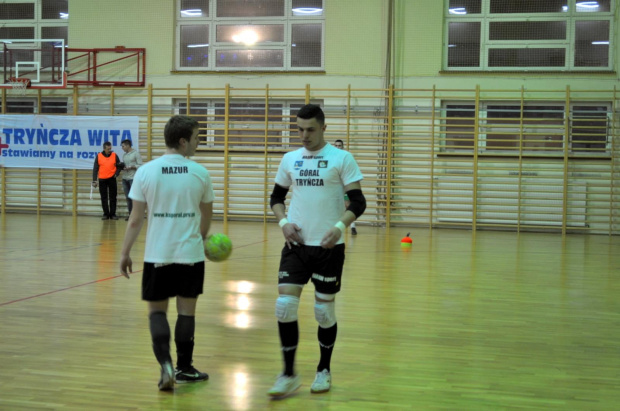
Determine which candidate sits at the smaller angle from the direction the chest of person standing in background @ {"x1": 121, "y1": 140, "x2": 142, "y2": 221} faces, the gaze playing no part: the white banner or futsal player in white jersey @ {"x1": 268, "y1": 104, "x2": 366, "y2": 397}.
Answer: the futsal player in white jersey

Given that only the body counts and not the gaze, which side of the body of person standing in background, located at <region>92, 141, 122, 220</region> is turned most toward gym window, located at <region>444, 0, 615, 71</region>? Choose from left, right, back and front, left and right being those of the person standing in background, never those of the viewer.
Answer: left

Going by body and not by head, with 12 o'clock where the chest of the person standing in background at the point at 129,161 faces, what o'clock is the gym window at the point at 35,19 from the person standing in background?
The gym window is roughly at 3 o'clock from the person standing in background.

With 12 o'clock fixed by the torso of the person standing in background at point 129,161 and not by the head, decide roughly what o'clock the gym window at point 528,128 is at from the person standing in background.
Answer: The gym window is roughly at 8 o'clock from the person standing in background.

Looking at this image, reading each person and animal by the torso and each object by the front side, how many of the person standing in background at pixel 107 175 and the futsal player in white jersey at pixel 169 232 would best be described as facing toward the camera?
1

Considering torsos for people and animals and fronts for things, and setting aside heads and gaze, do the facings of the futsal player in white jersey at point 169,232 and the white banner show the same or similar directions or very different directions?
very different directions

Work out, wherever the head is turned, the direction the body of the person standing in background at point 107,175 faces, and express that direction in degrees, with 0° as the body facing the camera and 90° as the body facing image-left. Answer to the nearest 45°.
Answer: approximately 0°

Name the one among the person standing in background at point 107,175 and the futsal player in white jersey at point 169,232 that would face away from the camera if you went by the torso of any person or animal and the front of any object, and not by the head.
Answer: the futsal player in white jersey

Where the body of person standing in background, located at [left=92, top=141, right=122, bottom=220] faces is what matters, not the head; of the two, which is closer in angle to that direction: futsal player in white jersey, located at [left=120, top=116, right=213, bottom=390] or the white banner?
the futsal player in white jersey

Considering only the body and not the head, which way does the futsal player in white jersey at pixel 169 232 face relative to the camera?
away from the camera

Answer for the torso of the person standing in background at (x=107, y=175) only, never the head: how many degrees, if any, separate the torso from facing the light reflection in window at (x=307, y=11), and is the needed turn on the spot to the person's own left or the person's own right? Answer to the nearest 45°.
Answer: approximately 90° to the person's own left
